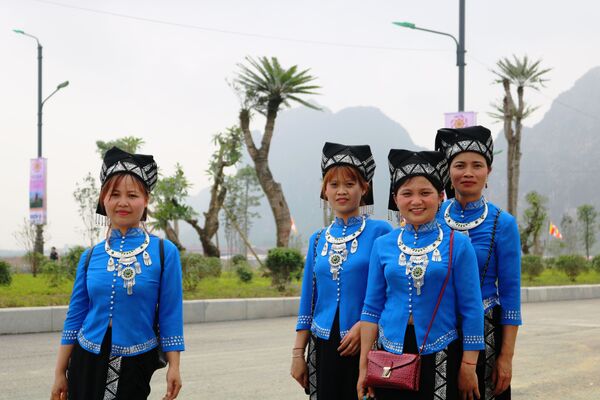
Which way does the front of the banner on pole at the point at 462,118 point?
toward the camera

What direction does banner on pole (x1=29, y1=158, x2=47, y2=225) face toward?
toward the camera

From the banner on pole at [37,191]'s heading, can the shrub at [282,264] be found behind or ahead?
ahead

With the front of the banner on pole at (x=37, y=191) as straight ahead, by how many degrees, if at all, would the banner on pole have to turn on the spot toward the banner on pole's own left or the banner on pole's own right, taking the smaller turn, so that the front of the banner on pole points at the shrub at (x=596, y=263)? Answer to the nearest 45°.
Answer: approximately 90° to the banner on pole's own left

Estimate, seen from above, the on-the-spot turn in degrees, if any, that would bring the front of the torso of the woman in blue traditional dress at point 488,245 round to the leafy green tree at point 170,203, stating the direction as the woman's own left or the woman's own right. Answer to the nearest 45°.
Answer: approximately 90° to the woman's own right

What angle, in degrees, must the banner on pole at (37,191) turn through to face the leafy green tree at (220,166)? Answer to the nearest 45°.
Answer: approximately 90° to its left

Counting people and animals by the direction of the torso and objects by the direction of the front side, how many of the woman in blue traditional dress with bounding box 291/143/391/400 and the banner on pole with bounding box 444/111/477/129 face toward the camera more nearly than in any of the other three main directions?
2

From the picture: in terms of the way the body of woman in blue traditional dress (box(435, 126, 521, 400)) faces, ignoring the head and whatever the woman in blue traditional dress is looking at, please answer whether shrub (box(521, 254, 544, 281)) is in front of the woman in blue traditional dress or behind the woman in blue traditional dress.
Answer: behind

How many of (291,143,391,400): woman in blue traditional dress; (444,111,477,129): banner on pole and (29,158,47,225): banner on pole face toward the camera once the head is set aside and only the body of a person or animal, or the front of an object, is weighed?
3

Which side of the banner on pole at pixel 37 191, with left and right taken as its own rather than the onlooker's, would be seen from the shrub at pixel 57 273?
front
